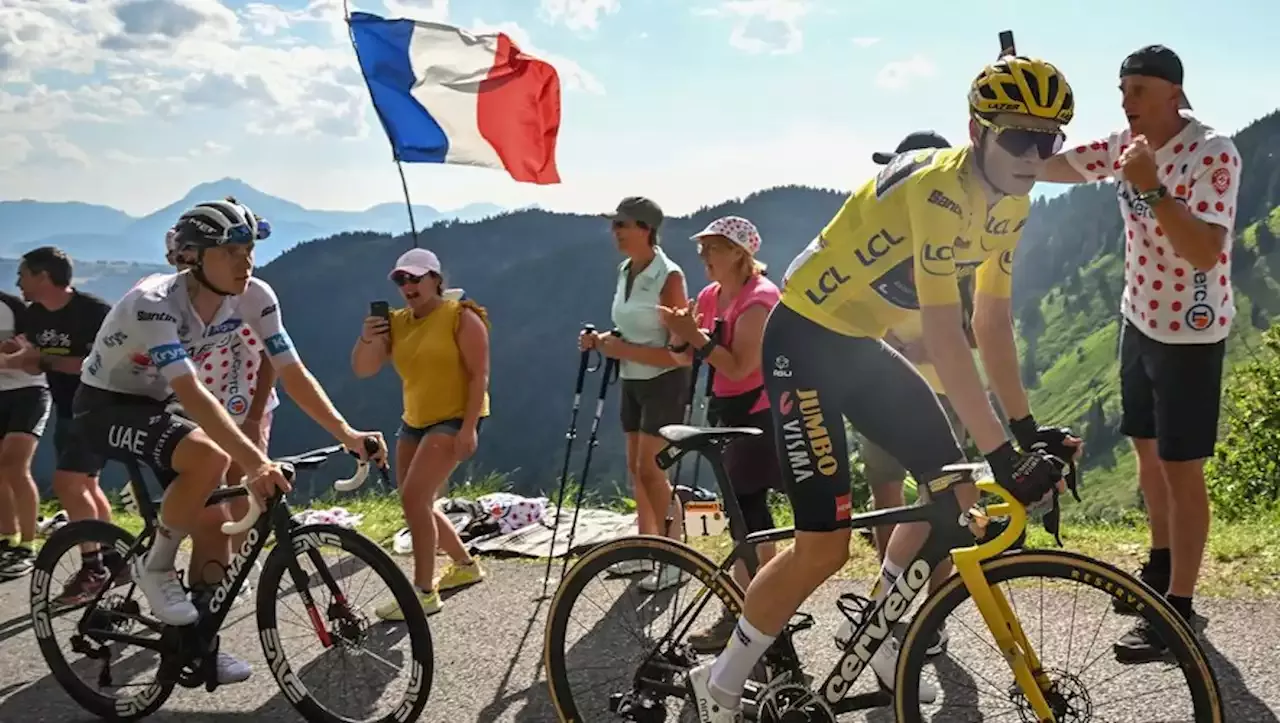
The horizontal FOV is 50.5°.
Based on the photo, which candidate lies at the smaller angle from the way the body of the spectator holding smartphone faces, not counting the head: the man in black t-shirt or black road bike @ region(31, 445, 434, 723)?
the black road bike

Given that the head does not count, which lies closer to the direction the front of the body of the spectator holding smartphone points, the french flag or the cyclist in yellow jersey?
the cyclist in yellow jersey

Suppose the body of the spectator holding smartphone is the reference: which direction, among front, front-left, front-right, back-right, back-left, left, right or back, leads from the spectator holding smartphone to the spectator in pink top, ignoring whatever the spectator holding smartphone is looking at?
left

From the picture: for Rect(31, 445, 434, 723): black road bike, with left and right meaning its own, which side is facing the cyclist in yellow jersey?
front

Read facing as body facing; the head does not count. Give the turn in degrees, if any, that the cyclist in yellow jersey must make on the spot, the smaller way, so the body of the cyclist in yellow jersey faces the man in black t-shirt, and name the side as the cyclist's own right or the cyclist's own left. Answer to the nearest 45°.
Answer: approximately 180°

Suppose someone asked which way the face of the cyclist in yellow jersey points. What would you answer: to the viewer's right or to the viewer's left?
to the viewer's right

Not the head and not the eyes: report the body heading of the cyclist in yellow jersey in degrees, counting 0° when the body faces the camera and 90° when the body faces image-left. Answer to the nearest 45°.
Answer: approximately 315°

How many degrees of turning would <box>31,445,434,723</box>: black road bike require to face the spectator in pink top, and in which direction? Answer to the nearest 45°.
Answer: approximately 45° to its left

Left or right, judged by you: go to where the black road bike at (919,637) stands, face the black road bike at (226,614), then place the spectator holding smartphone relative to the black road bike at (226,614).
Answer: right

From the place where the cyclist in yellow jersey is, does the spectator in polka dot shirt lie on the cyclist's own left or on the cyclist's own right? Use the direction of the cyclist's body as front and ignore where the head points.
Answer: on the cyclist's own left

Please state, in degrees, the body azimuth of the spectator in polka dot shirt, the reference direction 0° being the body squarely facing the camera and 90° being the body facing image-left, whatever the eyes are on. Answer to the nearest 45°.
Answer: approximately 45°
